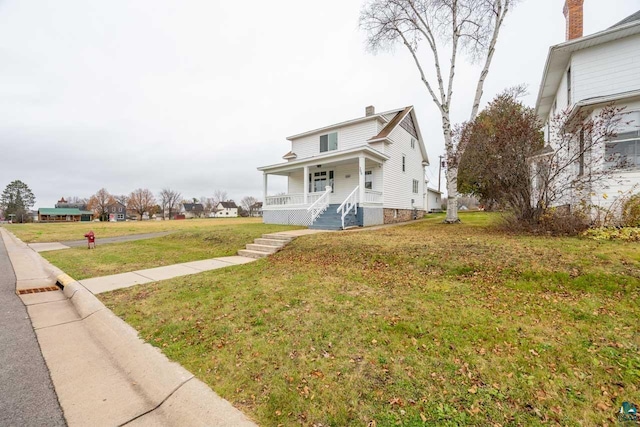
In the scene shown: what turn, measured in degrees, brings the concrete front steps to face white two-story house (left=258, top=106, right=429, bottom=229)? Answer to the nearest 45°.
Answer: approximately 180°

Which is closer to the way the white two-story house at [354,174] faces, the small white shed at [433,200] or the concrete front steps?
the concrete front steps

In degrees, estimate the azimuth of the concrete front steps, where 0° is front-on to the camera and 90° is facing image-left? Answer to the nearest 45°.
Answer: approximately 45°

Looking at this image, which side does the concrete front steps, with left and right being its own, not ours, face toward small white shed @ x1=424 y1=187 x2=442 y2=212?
back

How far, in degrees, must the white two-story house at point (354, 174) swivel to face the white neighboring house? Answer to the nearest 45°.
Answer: approximately 90° to its left

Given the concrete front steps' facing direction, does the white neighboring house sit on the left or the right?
on its left

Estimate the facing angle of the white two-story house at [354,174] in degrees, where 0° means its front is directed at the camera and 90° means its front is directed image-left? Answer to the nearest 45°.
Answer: approximately 45°
